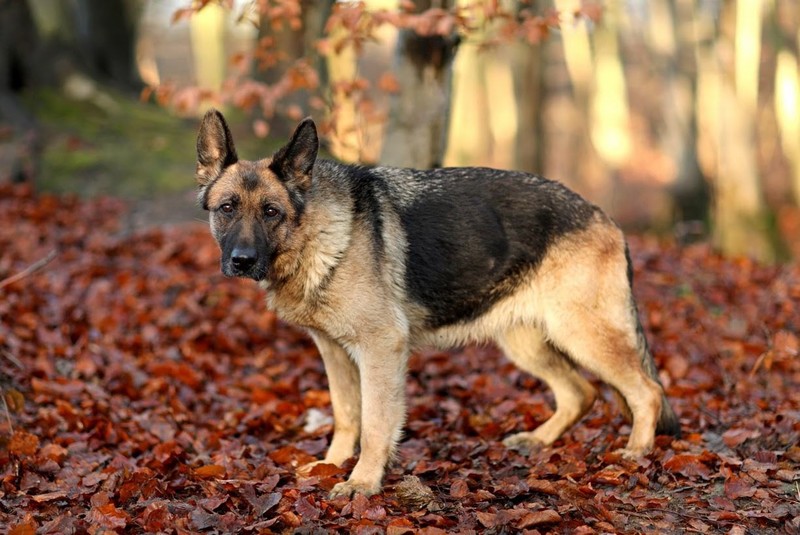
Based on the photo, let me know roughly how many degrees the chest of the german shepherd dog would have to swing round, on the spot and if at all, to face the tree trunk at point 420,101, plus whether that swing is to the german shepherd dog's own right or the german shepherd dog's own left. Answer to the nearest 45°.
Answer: approximately 135° to the german shepherd dog's own right

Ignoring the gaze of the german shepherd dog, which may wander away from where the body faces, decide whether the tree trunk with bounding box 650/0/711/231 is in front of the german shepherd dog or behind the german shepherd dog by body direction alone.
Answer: behind

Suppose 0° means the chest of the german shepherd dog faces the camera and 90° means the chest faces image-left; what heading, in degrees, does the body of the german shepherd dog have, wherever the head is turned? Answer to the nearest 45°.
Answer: approximately 45°

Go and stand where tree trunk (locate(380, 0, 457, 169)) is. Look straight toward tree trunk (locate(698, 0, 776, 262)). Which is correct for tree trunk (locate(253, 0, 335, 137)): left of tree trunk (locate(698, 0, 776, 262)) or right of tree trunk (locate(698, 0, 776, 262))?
left

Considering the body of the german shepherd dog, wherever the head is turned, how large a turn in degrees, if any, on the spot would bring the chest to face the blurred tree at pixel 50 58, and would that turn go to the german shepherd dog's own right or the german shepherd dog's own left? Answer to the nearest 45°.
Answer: approximately 90° to the german shepherd dog's own right
